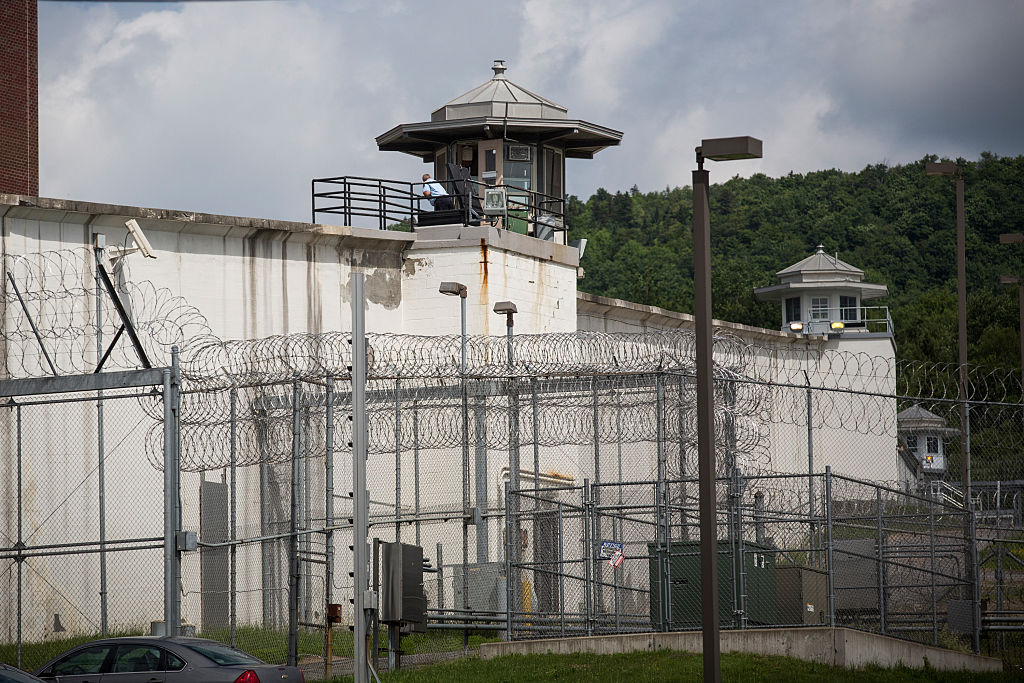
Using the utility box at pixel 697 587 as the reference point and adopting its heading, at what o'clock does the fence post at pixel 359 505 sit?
The fence post is roughly at 1 o'clock from the utility box.

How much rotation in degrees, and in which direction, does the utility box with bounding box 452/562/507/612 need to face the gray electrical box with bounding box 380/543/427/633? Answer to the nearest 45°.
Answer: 0° — it already faces it

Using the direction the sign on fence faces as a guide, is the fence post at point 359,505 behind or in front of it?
in front

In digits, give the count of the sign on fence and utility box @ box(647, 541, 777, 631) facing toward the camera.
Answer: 2

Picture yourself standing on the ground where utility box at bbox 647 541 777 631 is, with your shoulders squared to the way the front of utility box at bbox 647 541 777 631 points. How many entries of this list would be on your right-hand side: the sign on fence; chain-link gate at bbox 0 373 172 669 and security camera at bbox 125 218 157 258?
3

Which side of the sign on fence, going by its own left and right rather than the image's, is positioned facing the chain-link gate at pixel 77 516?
right

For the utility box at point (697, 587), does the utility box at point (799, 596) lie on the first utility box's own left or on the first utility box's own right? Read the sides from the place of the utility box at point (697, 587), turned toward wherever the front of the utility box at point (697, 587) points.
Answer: on the first utility box's own left

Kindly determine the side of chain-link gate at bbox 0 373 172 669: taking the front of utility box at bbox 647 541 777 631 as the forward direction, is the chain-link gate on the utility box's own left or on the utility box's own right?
on the utility box's own right

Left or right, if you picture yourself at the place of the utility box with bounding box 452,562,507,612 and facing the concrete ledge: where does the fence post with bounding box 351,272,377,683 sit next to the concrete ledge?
right

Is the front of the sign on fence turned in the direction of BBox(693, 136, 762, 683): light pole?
yes

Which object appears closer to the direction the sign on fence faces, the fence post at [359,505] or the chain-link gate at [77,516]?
the fence post

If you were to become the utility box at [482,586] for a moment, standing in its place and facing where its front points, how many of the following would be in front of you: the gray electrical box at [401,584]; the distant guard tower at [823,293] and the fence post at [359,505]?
2

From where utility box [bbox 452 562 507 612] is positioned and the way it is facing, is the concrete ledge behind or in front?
in front

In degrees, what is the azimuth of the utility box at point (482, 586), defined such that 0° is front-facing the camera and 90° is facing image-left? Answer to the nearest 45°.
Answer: approximately 0°

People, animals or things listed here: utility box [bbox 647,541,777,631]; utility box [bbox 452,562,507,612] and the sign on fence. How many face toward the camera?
3

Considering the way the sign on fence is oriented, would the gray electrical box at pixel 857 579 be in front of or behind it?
behind

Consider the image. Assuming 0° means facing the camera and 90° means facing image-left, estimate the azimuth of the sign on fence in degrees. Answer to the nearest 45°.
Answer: approximately 0°
